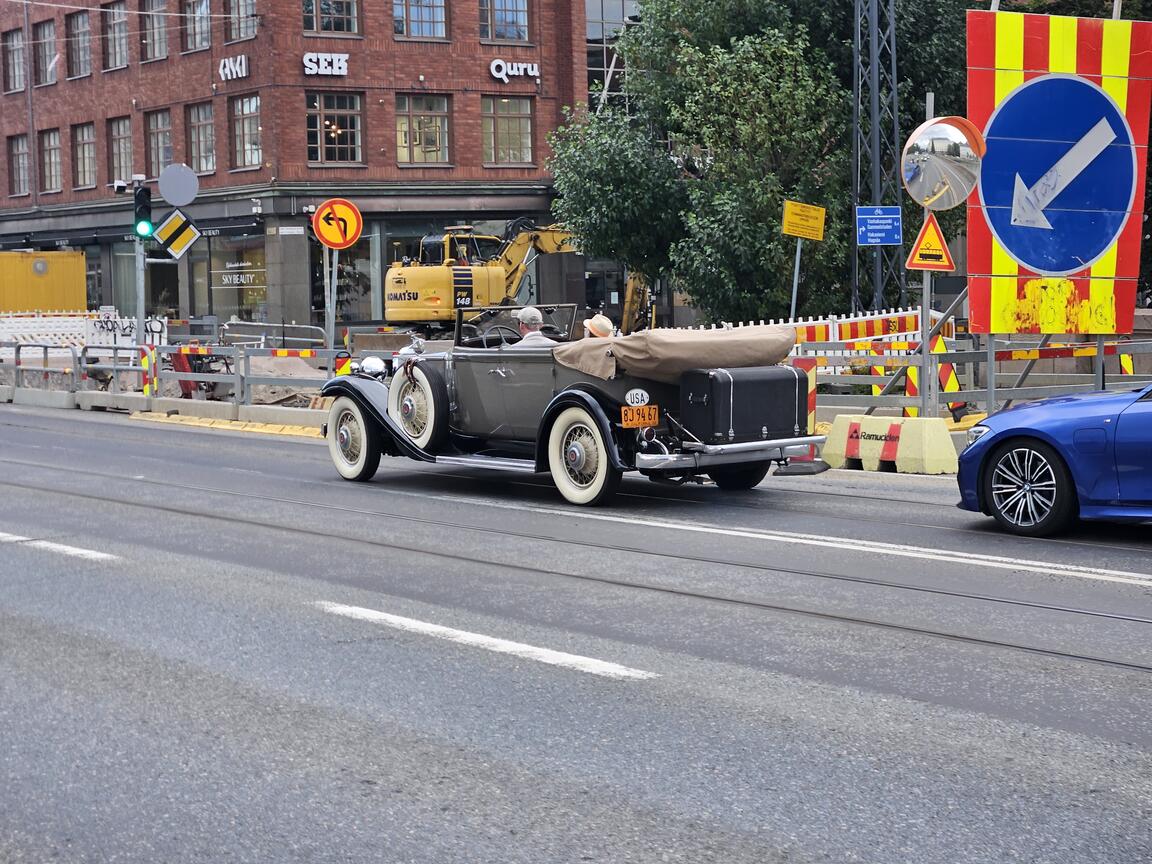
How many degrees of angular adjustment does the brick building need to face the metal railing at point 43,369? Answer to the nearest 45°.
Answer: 0° — it already faces it

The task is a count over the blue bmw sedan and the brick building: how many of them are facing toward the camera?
1

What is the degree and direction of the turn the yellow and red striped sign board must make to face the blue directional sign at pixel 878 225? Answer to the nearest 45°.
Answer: approximately 135° to its right

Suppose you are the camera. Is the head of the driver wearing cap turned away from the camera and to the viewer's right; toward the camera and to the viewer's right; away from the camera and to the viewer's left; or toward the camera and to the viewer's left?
away from the camera and to the viewer's left

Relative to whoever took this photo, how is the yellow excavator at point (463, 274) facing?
facing to the right of the viewer

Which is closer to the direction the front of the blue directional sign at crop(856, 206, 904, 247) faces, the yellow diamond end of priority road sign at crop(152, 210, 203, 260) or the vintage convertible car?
the vintage convertible car

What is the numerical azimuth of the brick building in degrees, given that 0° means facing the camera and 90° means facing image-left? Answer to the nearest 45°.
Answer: approximately 0°

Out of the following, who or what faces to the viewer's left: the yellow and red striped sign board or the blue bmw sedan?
the blue bmw sedan

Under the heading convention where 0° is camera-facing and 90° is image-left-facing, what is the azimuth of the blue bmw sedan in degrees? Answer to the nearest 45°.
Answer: approximately 90°

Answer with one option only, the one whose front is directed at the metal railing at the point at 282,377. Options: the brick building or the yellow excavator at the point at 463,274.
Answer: the brick building

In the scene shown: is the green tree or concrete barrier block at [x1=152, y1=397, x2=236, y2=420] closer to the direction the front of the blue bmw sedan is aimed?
the concrete barrier block

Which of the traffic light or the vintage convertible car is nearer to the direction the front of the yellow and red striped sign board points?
the vintage convertible car
